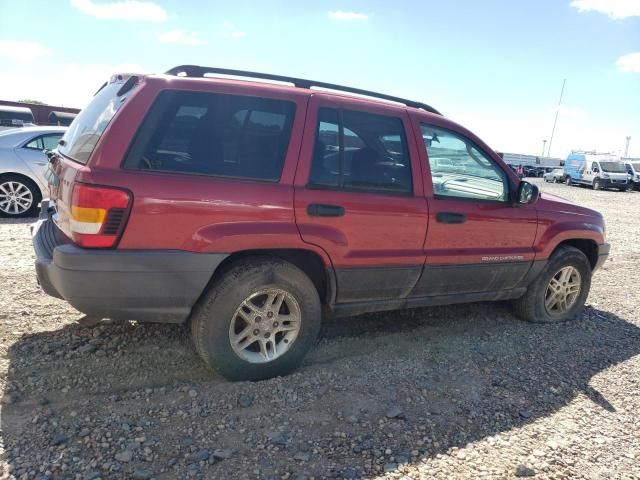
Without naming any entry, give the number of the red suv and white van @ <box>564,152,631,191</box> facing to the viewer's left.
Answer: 0

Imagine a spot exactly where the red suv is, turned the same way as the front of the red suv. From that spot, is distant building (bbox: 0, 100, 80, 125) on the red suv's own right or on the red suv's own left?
on the red suv's own left

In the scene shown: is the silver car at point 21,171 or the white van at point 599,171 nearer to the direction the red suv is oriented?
the white van

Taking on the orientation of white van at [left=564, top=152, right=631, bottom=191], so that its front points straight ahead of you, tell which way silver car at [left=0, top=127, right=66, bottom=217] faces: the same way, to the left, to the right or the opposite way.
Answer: to the left

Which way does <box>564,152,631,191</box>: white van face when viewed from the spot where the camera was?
facing the viewer and to the right of the viewer

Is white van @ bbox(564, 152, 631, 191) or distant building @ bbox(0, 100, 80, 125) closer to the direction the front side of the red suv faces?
the white van

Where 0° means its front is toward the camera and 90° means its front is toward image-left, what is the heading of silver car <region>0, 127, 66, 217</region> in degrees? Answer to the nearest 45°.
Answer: approximately 270°

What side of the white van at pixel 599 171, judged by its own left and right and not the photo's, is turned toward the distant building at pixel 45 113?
right

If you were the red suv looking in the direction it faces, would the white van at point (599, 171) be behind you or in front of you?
in front

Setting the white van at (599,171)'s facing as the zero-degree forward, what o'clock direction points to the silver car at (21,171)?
The silver car is roughly at 2 o'clock from the white van.

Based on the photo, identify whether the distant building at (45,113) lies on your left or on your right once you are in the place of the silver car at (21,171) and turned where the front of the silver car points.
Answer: on your left

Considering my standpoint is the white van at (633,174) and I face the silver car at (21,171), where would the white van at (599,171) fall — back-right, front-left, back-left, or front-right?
front-right

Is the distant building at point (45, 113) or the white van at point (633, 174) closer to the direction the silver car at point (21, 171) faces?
the white van

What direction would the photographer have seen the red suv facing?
facing away from the viewer and to the right of the viewer

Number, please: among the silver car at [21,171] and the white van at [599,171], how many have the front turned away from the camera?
0

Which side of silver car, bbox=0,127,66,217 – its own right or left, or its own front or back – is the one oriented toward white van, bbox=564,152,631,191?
front
